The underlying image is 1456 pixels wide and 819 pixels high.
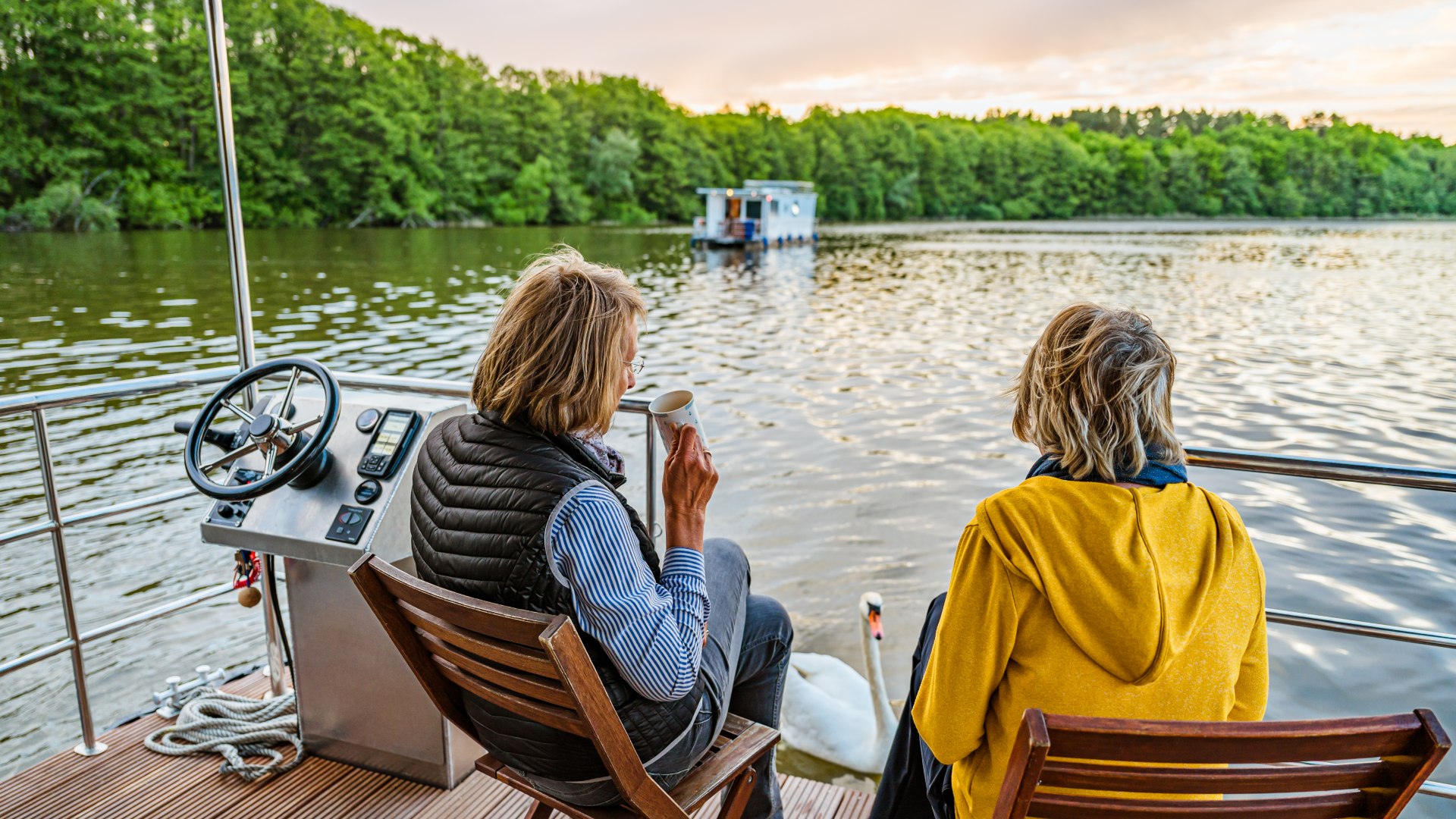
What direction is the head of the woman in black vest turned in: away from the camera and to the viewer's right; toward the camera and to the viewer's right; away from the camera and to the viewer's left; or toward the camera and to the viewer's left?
away from the camera and to the viewer's right

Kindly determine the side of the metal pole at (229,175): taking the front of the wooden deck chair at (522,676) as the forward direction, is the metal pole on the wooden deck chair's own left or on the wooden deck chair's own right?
on the wooden deck chair's own left

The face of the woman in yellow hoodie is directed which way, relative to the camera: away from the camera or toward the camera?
away from the camera

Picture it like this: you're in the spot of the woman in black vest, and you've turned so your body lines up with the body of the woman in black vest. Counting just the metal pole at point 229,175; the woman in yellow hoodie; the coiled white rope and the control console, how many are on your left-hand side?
3

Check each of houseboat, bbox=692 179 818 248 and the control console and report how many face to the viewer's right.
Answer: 0

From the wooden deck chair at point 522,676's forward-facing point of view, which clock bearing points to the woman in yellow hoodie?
The woman in yellow hoodie is roughly at 2 o'clock from the wooden deck chair.

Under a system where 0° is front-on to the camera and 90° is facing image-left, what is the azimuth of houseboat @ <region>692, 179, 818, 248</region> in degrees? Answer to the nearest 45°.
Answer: approximately 45°

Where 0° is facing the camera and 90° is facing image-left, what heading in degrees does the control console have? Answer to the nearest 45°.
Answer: approximately 45°

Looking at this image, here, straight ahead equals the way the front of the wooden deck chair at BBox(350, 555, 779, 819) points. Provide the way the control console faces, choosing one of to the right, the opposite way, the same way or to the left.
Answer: the opposite way

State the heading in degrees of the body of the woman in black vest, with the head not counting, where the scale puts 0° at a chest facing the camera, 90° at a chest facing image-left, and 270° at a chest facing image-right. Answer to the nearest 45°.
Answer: approximately 225°

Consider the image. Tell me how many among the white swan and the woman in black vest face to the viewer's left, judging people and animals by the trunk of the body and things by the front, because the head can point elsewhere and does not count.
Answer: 0

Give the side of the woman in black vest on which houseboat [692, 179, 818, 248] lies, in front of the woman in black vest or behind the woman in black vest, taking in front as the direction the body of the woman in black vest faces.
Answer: in front

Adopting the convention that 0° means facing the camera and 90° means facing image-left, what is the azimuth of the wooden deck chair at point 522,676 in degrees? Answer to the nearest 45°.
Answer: approximately 225°
